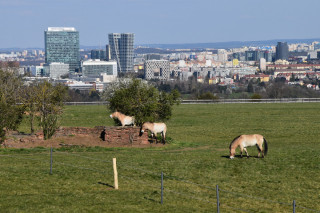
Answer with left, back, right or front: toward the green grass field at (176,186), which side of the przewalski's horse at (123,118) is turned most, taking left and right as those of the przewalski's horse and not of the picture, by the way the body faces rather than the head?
left

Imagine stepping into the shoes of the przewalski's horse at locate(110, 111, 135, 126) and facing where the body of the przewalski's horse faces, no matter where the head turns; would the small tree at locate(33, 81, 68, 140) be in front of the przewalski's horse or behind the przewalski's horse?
in front

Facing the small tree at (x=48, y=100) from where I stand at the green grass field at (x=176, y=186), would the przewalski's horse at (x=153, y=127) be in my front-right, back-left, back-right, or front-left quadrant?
front-right

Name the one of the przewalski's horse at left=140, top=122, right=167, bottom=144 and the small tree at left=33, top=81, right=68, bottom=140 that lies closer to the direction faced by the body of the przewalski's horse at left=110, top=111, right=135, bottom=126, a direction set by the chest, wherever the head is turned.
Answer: the small tree

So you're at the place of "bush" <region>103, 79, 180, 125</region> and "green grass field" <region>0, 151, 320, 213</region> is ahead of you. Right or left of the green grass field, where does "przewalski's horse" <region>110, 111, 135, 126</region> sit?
right

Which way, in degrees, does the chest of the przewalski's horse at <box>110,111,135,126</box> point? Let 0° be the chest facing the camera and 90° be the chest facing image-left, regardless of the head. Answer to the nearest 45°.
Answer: approximately 90°

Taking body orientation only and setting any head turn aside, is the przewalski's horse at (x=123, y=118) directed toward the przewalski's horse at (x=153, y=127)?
no

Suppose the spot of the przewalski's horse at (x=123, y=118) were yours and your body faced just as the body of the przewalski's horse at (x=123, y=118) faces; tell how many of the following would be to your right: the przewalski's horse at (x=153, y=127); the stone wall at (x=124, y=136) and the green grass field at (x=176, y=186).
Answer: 0

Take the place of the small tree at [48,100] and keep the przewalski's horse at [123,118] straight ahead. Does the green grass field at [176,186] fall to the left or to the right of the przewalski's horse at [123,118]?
right

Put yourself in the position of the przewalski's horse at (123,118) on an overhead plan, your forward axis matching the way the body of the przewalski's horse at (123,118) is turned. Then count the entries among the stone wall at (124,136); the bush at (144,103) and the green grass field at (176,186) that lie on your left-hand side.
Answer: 2

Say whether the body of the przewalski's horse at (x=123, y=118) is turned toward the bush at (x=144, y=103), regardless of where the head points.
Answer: no
